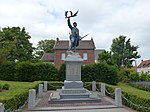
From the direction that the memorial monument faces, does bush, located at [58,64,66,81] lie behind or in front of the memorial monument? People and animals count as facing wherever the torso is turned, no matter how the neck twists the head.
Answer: behind

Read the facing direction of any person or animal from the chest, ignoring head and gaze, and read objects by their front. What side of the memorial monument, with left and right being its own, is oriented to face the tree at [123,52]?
back

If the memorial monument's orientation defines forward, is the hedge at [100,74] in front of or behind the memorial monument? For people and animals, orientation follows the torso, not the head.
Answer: behind

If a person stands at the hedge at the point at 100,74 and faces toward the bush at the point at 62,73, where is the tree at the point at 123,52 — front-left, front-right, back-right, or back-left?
back-right

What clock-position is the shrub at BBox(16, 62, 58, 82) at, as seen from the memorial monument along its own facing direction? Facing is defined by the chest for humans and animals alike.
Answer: The shrub is roughly at 5 o'clock from the memorial monument.

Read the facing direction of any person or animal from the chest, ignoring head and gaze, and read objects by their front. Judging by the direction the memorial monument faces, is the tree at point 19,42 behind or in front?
behind

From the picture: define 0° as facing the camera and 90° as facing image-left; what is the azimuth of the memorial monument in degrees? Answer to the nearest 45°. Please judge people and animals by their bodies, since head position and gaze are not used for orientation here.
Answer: approximately 0°

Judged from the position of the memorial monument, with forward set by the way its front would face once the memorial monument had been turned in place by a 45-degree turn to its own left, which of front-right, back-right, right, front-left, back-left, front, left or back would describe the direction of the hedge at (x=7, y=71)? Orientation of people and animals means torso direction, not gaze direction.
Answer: back
